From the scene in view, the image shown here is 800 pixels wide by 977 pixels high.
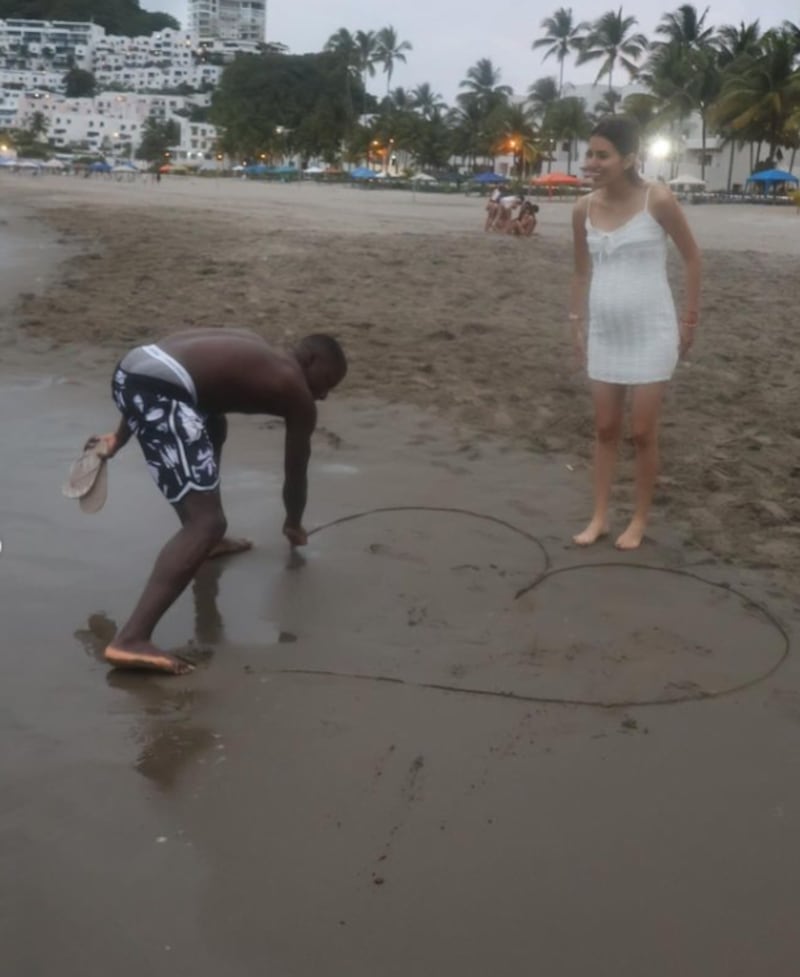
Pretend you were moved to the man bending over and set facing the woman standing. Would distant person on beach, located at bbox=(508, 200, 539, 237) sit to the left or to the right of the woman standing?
left

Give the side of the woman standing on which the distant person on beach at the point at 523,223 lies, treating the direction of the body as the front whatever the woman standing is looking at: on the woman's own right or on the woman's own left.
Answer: on the woman's own right

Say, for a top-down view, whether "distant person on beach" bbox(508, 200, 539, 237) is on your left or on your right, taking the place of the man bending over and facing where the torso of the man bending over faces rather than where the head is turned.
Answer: on your left

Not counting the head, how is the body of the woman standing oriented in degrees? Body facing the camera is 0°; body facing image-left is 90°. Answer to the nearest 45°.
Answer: approximately 45°

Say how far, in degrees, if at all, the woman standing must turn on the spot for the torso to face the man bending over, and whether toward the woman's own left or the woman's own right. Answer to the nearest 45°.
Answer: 0° — they already face them

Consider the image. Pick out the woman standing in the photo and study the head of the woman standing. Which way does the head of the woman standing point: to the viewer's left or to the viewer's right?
to the viewer's left

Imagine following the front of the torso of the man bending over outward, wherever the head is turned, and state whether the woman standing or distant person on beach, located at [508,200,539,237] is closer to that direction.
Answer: the woman standing

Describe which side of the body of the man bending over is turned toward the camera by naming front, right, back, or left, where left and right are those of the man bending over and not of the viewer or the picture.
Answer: right

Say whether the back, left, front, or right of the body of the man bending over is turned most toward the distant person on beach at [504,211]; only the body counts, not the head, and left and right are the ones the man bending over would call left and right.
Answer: left

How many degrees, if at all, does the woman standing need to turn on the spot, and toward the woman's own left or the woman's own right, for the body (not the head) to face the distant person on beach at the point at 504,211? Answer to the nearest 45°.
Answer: approximately 135° to the woman's own right
